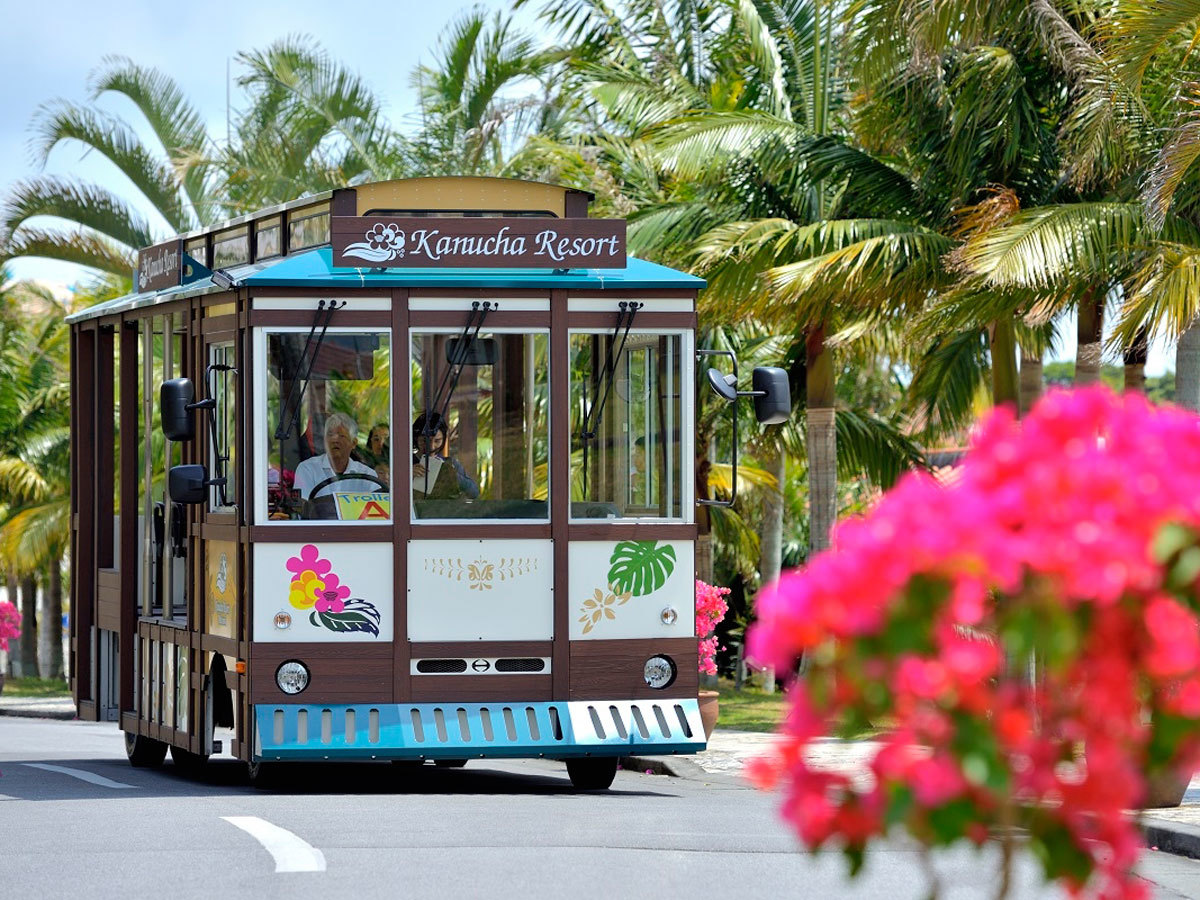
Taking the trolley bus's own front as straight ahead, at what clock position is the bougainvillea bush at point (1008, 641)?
The bougainvillea bush is roughly at 12 o'clock from the trolley bus.

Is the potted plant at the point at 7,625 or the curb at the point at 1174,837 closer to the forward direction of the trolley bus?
the curb

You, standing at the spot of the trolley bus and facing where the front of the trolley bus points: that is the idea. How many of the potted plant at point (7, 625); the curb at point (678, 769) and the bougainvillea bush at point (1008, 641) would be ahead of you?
1

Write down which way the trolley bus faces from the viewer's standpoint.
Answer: facing the viewer

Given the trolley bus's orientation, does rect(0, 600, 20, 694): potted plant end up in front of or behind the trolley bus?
behind
